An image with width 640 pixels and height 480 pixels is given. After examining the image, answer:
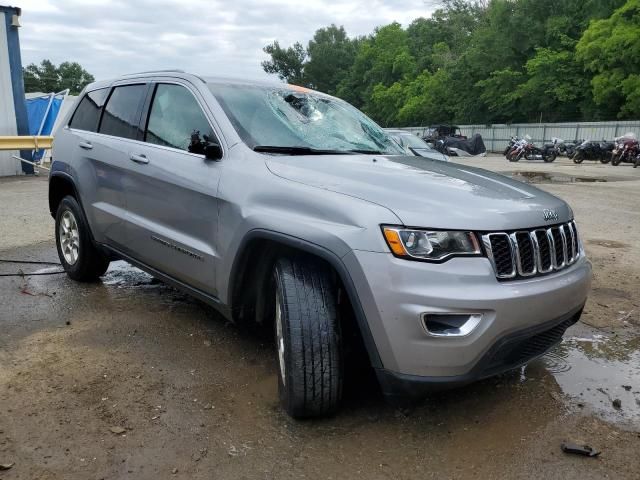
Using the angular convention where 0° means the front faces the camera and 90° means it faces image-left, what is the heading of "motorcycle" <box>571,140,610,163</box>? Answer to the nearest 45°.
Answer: approximately 90°

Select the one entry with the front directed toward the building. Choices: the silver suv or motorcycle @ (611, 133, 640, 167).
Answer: the motorcycle

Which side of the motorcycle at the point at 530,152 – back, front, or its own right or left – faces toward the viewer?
left

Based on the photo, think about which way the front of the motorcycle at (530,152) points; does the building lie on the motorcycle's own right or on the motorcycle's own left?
on the motorcycle's own left

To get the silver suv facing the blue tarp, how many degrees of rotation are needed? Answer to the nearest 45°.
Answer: approximately 180°

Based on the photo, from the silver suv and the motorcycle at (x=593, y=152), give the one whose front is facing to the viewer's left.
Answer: the motorcycle

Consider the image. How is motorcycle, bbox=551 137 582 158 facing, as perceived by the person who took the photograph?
facing to the left of the viewer

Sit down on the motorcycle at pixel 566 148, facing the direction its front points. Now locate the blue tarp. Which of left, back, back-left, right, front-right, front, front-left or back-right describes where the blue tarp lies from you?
front-left

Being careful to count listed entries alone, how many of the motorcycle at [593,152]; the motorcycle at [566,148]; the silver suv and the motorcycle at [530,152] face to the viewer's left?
3

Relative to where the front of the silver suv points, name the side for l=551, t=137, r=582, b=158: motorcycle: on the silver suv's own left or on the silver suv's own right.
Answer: on the silver suv's own left

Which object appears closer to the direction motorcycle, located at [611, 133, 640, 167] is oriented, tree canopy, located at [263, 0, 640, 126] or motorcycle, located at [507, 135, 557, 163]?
the motorcycle

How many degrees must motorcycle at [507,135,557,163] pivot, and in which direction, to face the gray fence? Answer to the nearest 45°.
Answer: approximately 90° to its right

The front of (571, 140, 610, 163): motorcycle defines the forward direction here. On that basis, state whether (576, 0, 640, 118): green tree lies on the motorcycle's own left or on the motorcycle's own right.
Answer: on the motorcycle's own right

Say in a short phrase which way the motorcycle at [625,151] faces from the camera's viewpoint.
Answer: facing the viewer and to the left of the viewer

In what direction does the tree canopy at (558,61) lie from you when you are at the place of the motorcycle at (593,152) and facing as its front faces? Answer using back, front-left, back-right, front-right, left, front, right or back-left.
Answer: right

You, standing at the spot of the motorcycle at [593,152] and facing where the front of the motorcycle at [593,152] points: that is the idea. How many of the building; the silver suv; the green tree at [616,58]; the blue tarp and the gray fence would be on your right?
2

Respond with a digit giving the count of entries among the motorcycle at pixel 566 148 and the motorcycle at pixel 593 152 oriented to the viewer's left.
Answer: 2

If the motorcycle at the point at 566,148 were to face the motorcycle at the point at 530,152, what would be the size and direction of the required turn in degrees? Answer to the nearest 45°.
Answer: approximately 45° to its left
